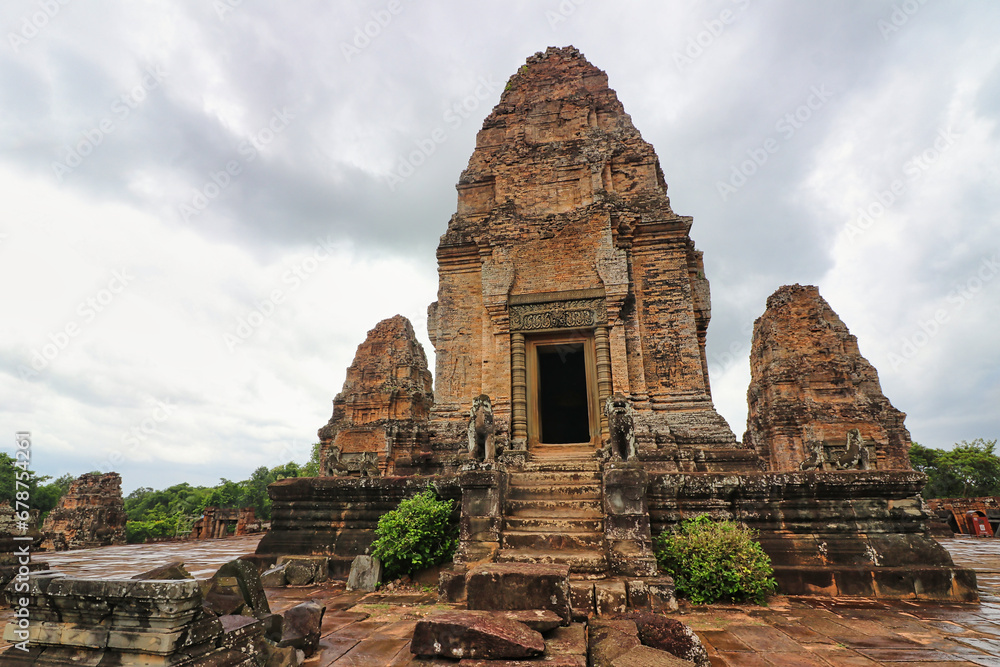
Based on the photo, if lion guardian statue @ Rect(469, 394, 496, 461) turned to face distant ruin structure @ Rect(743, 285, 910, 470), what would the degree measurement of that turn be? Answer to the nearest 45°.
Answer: approximately 135° to its left

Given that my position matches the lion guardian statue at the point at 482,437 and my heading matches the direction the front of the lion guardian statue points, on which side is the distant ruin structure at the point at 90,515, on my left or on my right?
on my right

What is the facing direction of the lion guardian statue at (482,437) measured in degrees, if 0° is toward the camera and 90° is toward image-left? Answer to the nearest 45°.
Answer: approximately 0°

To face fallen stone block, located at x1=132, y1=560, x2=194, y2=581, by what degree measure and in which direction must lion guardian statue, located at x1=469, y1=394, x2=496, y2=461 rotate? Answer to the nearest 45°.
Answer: approximately 45° to its right

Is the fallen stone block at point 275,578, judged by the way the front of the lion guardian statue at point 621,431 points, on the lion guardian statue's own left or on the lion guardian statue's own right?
on the lion guardian statue's own right

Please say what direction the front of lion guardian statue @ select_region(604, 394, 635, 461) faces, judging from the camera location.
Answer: facing the viewer

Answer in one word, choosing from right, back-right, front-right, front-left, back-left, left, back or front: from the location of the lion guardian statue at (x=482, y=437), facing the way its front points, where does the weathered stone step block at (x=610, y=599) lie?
front-left

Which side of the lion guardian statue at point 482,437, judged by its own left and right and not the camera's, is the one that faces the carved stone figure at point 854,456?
left

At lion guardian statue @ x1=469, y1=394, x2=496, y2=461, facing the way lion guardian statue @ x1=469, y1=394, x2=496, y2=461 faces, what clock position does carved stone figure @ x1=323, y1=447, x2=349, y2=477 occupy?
The carved stone figure is roughly at 4 o'clock from the lion guardian statue.

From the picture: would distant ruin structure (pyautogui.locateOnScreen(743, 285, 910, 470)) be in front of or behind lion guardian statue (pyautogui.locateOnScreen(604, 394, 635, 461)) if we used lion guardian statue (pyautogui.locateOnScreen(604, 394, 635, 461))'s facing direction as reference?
behind

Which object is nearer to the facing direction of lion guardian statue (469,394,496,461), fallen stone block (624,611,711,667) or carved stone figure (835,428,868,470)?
the fallen stone block

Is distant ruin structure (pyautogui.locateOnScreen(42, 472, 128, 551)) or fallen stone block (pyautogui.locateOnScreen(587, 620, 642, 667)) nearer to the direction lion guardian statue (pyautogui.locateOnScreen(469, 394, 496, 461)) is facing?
the fallen stone block

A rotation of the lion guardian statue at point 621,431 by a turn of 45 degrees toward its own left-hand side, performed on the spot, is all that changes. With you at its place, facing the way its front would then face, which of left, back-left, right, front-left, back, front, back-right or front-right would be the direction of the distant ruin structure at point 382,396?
back

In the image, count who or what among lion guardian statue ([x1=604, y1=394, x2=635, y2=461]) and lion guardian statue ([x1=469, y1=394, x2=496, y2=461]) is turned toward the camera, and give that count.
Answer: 2

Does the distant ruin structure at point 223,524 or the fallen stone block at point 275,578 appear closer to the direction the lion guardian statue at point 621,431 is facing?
the fallen stone block
